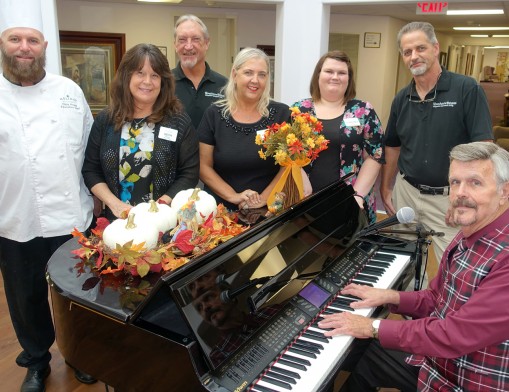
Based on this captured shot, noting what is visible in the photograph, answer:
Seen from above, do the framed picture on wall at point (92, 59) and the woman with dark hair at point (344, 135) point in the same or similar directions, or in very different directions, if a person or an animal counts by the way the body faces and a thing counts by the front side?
same or similar directions

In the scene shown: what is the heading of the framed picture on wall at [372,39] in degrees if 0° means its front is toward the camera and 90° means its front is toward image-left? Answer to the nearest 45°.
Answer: approximately 0°

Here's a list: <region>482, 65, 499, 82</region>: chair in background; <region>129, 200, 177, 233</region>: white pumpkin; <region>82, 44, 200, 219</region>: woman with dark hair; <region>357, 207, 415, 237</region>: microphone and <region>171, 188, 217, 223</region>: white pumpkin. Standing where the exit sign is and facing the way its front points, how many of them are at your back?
1

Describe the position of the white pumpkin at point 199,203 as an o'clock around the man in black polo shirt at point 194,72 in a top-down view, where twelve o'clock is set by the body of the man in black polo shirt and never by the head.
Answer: The white pumpkin is roughly at 12 o'clock from the man in black polo shirt.

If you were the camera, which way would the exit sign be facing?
facing the viewer

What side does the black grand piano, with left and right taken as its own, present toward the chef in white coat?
back

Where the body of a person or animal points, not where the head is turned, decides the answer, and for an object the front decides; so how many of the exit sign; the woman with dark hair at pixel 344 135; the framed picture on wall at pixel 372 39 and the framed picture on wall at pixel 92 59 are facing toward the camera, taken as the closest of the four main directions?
4

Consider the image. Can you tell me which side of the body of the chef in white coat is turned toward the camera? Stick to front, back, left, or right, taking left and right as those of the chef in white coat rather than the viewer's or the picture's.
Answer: front

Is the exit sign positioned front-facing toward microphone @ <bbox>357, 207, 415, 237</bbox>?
yes

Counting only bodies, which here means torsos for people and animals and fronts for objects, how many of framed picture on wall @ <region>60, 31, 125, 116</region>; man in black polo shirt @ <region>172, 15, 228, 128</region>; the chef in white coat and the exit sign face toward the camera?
4

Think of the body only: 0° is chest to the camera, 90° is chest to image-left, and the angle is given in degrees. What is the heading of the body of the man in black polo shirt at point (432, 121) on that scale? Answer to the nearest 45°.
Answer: approximately 45°

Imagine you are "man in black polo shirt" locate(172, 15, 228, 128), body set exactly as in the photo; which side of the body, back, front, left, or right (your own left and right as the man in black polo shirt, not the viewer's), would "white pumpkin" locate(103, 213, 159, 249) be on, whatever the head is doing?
front

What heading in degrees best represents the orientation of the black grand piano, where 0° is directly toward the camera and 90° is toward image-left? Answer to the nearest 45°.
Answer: approximately 315°

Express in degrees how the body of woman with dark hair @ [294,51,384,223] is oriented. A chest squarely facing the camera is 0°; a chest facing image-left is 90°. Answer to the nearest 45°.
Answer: approximately 0°

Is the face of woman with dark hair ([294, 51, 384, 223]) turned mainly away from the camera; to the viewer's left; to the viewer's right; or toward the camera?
toward the camera

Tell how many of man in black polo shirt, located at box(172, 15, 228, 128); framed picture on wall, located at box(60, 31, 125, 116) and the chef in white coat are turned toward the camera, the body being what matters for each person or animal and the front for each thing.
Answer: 3

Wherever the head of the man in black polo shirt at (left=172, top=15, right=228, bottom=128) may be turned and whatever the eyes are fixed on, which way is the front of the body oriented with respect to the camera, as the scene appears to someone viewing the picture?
toward the camera

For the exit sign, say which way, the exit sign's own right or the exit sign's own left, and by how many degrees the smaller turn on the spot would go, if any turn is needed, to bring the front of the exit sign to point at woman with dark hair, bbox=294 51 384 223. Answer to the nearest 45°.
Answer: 0° — it already faces them

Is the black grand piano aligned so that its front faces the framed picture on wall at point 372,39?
no

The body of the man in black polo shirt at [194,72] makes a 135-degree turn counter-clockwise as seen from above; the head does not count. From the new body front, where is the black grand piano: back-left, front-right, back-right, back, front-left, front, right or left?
back-right

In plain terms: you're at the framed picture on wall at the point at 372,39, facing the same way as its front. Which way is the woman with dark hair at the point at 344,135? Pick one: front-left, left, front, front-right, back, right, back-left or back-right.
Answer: front
